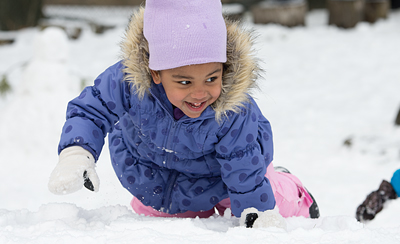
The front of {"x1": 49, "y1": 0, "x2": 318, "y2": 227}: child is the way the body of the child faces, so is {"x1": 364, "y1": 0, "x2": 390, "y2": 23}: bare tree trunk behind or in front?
behind

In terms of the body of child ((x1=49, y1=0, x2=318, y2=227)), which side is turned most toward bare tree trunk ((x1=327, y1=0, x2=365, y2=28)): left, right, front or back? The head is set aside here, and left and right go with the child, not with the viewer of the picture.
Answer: back

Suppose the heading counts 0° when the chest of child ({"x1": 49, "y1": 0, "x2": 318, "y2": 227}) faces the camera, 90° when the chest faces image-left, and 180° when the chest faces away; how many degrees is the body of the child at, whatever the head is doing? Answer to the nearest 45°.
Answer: approximately 0°

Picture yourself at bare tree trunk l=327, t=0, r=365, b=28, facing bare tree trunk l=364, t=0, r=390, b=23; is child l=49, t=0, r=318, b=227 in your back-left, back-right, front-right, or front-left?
back-right

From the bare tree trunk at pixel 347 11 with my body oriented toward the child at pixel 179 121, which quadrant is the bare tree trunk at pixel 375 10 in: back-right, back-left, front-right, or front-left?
back-left

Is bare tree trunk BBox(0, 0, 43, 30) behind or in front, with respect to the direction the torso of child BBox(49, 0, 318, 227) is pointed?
behind
